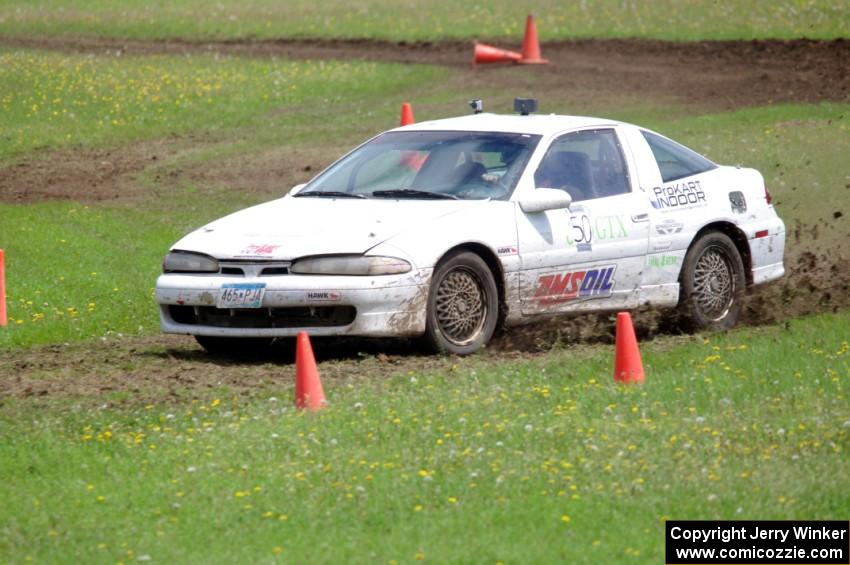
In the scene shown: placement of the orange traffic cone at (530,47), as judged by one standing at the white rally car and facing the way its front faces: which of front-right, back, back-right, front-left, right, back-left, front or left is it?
back-right

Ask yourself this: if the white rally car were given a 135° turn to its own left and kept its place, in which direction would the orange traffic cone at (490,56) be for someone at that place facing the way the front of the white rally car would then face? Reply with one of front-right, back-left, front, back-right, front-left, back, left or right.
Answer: left

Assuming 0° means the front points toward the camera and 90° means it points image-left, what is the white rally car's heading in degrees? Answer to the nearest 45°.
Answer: approximately 45°

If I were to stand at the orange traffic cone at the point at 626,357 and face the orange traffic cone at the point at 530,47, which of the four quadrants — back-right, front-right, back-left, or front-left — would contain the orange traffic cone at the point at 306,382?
back-left
